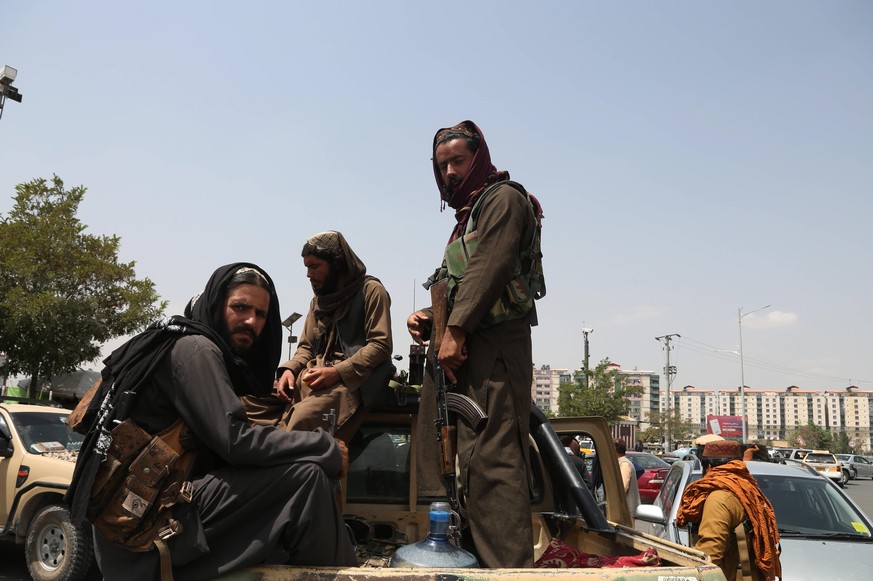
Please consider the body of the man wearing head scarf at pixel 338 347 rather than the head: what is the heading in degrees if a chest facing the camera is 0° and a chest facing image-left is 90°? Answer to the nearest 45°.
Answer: approximately 45°

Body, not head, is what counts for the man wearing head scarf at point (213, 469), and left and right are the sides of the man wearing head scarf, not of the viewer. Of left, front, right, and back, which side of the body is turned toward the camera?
right

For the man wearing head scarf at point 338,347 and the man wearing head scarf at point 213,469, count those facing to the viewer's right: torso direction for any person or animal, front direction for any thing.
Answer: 1

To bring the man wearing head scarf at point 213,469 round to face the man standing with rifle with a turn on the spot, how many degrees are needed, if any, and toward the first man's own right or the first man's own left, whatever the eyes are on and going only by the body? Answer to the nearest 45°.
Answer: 0° — they already face them

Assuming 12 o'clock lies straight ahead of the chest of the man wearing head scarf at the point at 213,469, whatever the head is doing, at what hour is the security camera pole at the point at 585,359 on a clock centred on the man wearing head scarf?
The security camera pole is roughly at 10 o'clock from the man wearing head scarf.

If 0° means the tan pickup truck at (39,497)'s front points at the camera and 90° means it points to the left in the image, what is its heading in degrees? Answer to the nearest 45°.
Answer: approximately 315°

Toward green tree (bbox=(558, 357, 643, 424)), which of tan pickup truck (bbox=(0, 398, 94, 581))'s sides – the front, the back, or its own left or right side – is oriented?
left
